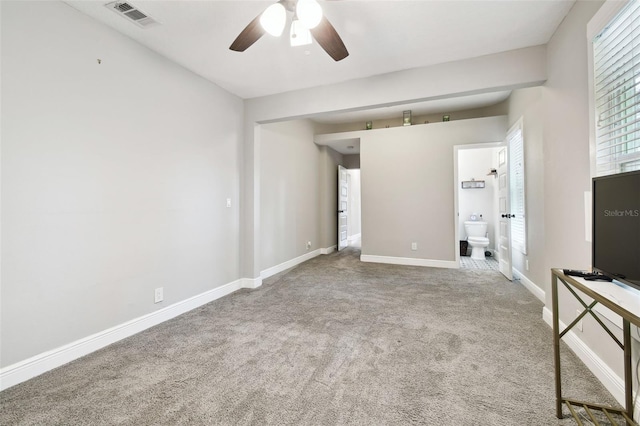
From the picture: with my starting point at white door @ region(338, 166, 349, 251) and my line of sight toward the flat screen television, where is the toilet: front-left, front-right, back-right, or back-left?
front-left

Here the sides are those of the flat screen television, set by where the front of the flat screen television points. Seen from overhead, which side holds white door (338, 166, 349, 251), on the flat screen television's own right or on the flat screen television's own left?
on the flat screen television's own right

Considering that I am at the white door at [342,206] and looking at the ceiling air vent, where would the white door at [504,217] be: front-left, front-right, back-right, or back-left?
front-left

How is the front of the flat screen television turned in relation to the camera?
facing the viewer and to the left of the viewer

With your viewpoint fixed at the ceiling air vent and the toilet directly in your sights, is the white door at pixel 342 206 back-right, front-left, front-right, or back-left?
front-left

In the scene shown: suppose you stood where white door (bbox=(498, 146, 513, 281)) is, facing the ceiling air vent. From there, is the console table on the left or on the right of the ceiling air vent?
left

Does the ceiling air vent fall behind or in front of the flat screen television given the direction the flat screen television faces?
in front

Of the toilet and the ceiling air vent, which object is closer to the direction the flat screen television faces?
the ceiling air vent

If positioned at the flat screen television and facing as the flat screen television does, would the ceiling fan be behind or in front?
in front

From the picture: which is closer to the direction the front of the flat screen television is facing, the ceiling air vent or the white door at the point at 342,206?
the ceiling air vent

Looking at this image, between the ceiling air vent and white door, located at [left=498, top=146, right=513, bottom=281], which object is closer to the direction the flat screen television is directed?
the ceiling air vent
